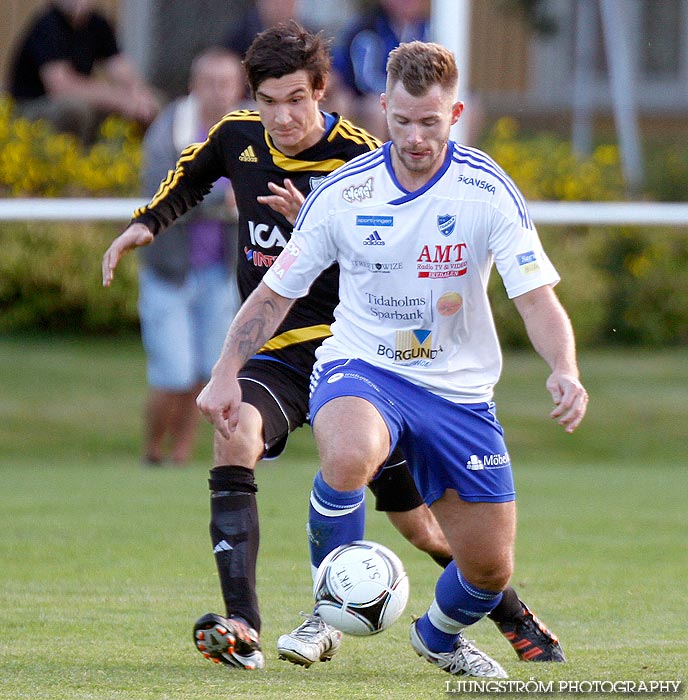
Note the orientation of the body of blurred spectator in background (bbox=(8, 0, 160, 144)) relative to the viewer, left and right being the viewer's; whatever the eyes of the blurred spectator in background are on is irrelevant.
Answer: facing the viewer and to the right of the viewer

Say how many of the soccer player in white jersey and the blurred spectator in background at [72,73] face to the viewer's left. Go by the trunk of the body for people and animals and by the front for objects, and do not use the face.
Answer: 0

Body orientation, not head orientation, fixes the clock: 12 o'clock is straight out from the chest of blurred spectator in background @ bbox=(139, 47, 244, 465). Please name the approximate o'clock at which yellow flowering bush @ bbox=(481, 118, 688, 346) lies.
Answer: The yellow flowering bush is roughly at 9 o'clock from the blurred spectator in background.

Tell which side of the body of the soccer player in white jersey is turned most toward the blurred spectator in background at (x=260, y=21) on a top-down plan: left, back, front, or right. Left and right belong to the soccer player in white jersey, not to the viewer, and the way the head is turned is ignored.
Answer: back

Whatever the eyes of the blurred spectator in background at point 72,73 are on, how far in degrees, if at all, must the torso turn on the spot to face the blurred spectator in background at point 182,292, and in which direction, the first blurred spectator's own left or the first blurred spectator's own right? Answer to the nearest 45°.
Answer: approximately 45° to the first blurred spectator's own right

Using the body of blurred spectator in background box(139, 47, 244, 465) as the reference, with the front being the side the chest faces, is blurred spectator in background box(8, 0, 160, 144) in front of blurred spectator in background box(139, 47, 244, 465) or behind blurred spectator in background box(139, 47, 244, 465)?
behind

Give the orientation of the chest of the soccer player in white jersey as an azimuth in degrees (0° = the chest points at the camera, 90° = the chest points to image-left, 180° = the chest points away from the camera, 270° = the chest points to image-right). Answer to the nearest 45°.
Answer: approximately 0°

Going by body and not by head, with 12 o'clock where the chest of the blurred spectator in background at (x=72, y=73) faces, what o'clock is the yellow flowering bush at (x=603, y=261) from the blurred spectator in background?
The yellow flowering bush is roughly at 11 o'clock from the blurred spectator in background.
